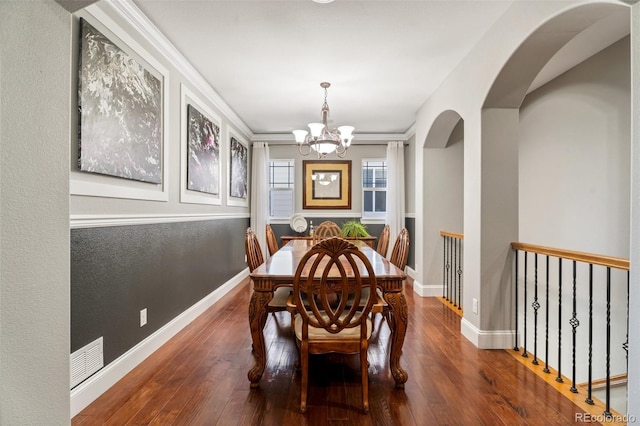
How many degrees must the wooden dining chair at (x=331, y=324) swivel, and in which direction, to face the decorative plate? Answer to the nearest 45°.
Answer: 0° — it already faces it

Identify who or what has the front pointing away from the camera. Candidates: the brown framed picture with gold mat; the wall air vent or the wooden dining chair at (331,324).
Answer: the wooden dining chair

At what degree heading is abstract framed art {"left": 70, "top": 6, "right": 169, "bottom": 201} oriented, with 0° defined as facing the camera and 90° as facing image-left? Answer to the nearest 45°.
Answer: approximately 315°

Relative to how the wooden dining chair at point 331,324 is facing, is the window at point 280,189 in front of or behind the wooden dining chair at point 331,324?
in front

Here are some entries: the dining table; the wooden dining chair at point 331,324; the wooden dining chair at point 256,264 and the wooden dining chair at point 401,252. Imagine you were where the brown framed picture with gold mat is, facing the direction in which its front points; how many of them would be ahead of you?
4

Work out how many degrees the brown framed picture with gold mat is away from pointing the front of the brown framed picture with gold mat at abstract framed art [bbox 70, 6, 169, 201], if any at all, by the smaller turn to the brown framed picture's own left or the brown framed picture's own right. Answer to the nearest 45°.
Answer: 0° — it already faces it

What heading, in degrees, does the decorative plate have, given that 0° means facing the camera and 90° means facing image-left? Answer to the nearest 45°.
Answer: approximately 0°

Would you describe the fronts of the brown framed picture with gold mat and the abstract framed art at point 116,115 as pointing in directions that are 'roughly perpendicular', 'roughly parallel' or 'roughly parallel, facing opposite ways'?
roughly perpendicular

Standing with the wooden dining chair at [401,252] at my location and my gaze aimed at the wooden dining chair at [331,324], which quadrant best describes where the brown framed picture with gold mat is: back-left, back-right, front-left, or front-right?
back-right

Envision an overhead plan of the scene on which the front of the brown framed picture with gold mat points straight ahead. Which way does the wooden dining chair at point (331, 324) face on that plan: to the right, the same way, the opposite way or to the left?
the opposite way

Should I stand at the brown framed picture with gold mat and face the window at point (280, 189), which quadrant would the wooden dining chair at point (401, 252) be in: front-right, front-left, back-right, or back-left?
back-left

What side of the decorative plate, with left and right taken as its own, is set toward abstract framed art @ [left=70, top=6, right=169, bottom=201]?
front

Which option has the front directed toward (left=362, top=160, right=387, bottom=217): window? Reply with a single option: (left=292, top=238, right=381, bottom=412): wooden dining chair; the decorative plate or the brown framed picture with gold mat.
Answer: the wooden dining chair

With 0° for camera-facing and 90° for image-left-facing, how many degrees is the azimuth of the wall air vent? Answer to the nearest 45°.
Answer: approximately 315°

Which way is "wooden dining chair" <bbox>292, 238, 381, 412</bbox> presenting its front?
away from the camera
